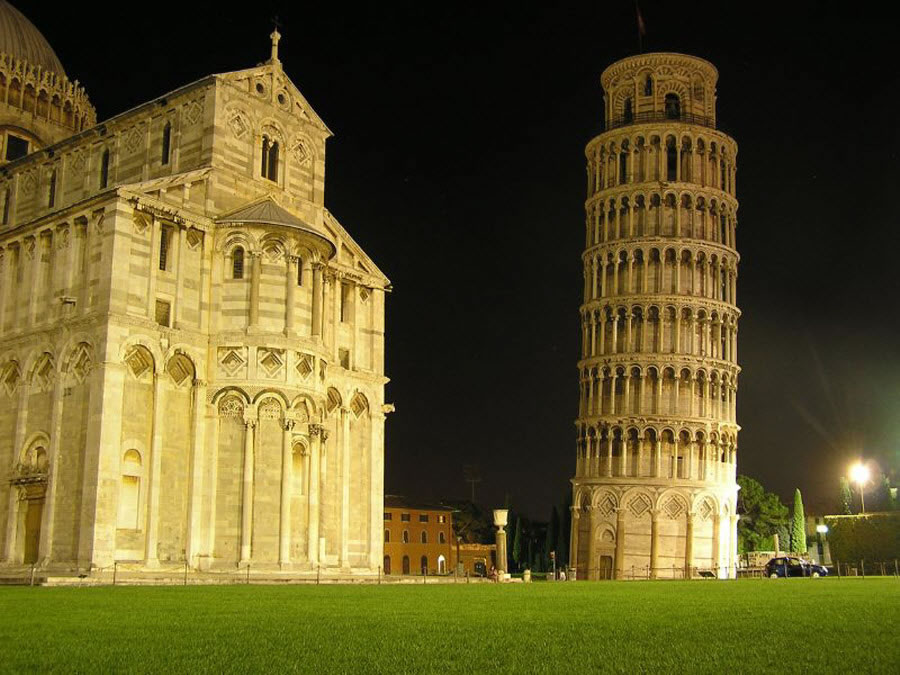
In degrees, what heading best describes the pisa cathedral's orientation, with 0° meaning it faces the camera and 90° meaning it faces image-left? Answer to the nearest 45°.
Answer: approximately 45°
